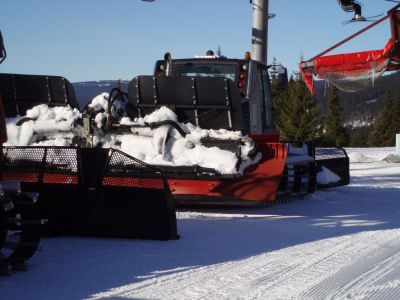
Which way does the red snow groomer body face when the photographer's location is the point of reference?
facing away from the viewer and to the right of the viewer

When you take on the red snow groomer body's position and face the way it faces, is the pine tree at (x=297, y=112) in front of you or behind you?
in front
